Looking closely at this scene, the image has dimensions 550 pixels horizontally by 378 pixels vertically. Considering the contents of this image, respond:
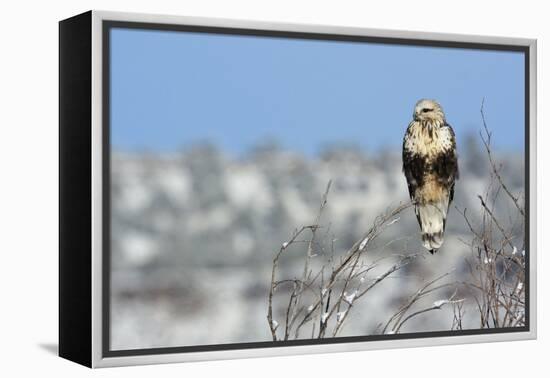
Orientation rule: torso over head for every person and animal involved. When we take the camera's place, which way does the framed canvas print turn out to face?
facing the viewer and to the right of the viewer
